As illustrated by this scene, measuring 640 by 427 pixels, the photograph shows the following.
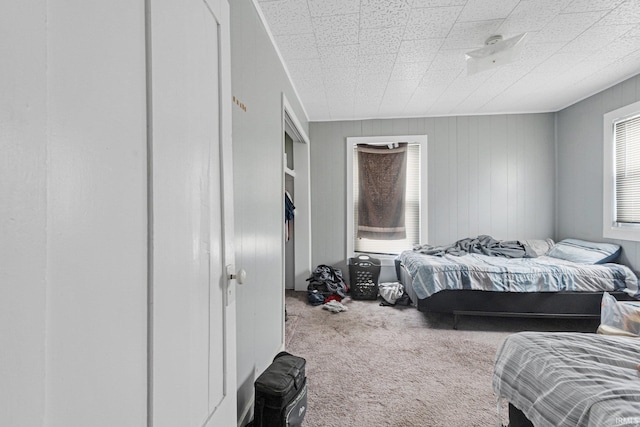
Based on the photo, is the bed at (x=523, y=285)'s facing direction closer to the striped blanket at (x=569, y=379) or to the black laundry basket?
the black laundry basket

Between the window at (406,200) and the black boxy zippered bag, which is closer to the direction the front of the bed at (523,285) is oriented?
the window

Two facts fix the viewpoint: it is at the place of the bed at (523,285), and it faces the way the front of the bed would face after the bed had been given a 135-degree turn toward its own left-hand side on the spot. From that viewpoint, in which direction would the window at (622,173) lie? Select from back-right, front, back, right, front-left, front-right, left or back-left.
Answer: left

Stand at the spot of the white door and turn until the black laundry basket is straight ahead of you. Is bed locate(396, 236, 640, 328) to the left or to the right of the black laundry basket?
right

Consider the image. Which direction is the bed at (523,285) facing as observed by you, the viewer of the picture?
facing to the left of the viewer

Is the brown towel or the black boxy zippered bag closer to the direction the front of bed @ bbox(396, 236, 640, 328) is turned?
the brown towel

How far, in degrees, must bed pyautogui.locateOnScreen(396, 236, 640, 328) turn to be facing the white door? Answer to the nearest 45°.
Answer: approximately 90° to its left

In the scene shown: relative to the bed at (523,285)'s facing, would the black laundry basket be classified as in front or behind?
in front

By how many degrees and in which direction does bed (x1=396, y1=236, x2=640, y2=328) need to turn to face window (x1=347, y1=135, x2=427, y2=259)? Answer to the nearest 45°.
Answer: approximately 45° to its right

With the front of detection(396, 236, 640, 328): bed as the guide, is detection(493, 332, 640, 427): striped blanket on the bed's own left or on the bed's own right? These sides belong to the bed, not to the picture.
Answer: on the bed's own left
